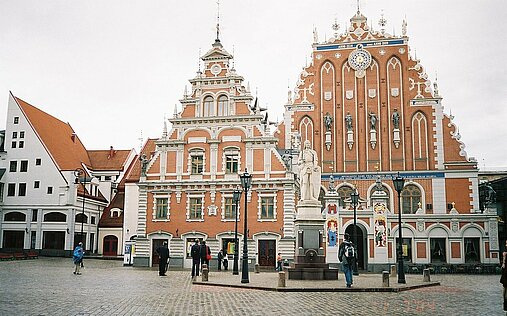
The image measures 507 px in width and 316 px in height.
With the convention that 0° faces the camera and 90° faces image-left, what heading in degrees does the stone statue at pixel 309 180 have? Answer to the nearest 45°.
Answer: approximately 0°

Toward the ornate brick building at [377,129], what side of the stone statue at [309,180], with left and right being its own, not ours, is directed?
back

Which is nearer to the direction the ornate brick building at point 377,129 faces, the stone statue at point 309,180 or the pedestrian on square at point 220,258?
the stone statue

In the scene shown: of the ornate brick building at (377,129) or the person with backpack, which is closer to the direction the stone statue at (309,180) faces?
the person with backpack

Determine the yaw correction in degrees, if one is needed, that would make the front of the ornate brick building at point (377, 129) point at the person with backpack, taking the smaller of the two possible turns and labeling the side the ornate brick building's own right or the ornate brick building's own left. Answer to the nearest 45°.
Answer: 0° — it already faces them

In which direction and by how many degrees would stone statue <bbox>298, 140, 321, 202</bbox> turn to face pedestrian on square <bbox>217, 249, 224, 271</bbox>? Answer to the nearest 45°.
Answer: approximately 135° to its right

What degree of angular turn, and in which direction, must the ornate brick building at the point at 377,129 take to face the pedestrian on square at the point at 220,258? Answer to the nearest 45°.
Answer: approximately 45° to its right

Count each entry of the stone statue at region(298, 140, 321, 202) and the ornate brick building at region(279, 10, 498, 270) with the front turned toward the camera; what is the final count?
2

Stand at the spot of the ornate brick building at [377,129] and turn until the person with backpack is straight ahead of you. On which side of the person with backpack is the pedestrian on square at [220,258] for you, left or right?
right

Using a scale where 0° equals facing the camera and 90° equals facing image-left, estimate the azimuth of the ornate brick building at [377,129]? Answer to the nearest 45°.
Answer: approximately 0°
